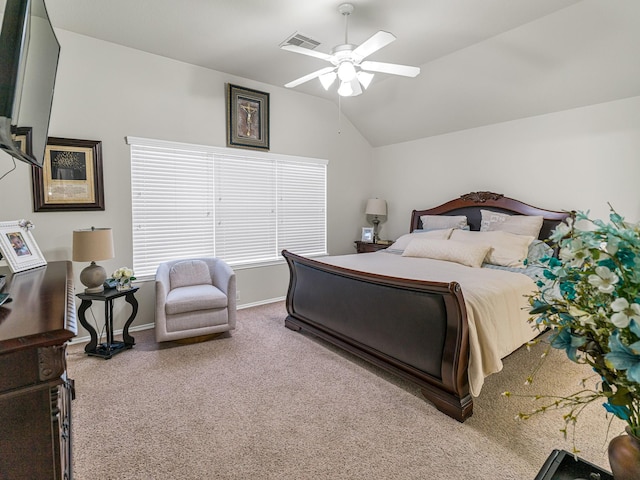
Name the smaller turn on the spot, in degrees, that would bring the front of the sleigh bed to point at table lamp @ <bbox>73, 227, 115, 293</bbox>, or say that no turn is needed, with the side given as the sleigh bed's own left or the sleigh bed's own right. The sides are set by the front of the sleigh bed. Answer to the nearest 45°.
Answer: approximately 45° to the sleigh bed's own right

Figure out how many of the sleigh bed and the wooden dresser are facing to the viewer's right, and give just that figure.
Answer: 1

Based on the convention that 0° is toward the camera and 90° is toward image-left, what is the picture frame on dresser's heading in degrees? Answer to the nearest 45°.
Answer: approximately 315°

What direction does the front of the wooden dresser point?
to the viewer's right

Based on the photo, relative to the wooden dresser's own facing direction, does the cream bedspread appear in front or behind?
in front

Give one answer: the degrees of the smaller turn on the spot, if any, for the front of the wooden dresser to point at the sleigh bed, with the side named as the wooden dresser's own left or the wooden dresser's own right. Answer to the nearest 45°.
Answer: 0° — it already faces it

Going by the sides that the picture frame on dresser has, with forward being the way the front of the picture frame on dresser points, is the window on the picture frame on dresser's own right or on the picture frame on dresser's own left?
on the picture frame on dresser's own left

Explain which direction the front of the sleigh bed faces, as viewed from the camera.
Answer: facing the viewer and to the left of the viewer

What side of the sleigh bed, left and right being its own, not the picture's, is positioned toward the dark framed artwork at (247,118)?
right

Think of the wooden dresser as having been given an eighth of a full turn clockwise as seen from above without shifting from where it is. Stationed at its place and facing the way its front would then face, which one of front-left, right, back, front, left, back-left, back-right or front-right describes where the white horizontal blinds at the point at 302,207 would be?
left

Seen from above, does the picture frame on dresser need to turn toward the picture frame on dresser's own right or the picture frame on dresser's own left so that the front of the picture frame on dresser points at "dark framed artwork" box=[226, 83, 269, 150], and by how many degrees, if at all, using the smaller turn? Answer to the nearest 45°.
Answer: approximately 90° to the picture frame on dresser's own left

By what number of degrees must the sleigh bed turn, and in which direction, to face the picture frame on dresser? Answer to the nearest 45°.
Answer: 0° — it already faces it

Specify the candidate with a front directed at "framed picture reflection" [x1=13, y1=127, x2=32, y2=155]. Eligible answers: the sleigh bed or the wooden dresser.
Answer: the sleigh bed

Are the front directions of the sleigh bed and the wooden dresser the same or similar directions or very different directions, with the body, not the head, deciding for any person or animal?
very different directions
